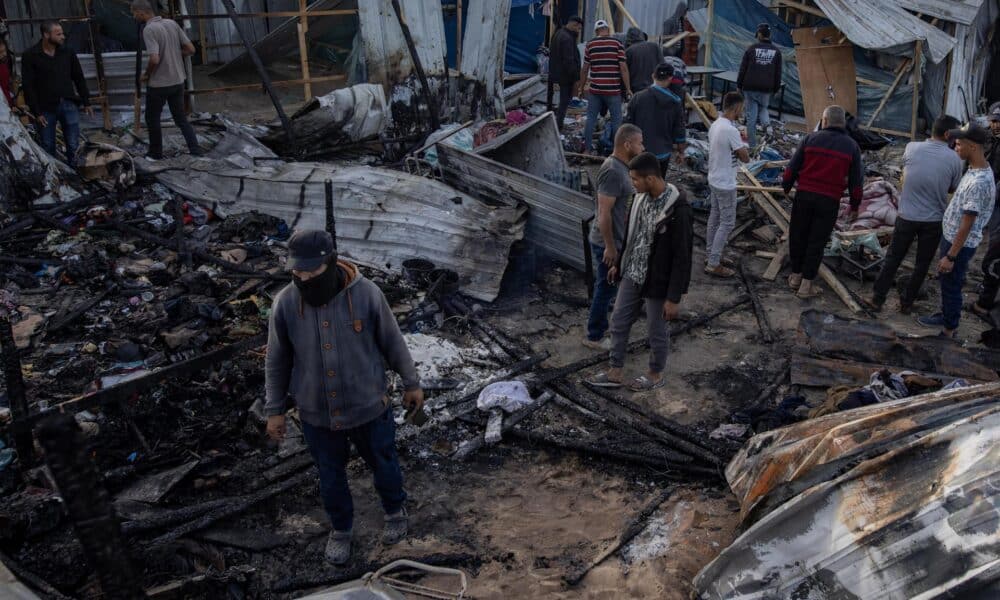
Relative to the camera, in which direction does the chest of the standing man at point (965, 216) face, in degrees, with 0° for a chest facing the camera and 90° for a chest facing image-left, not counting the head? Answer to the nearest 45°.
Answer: approximately 90°

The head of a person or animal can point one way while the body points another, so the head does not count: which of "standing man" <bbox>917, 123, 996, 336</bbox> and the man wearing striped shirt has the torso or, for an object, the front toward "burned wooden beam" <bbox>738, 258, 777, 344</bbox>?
the standing man

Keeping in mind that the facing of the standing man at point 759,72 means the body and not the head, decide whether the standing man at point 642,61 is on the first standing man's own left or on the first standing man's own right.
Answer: on the first standing man's own left

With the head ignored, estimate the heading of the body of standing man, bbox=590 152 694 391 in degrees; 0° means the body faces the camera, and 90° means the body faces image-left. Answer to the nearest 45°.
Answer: approximately 45°

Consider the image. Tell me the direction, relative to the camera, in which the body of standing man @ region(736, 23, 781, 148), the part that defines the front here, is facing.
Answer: away from the camera

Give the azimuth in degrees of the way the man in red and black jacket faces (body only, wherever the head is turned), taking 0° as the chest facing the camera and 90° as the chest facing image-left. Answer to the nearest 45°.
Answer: approximately 180°

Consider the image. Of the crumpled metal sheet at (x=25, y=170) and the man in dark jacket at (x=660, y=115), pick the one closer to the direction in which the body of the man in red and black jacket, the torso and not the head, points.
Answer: the man in dark jacket

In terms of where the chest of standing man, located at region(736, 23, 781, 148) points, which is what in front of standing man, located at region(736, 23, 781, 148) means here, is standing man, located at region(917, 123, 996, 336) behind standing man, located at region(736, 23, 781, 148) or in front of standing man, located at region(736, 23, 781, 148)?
behind

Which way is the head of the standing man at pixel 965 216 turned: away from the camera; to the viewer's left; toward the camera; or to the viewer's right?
to the viewer's left

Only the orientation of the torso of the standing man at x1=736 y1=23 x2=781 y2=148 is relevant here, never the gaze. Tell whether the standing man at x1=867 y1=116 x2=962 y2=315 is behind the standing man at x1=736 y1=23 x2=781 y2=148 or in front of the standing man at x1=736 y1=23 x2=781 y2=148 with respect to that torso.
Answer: behind

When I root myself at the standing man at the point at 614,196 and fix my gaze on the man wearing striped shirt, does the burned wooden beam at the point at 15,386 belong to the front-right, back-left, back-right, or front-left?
back-left

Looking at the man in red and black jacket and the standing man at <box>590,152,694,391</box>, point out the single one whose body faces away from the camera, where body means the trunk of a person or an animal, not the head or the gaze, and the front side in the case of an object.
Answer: the man in red and black jacket
